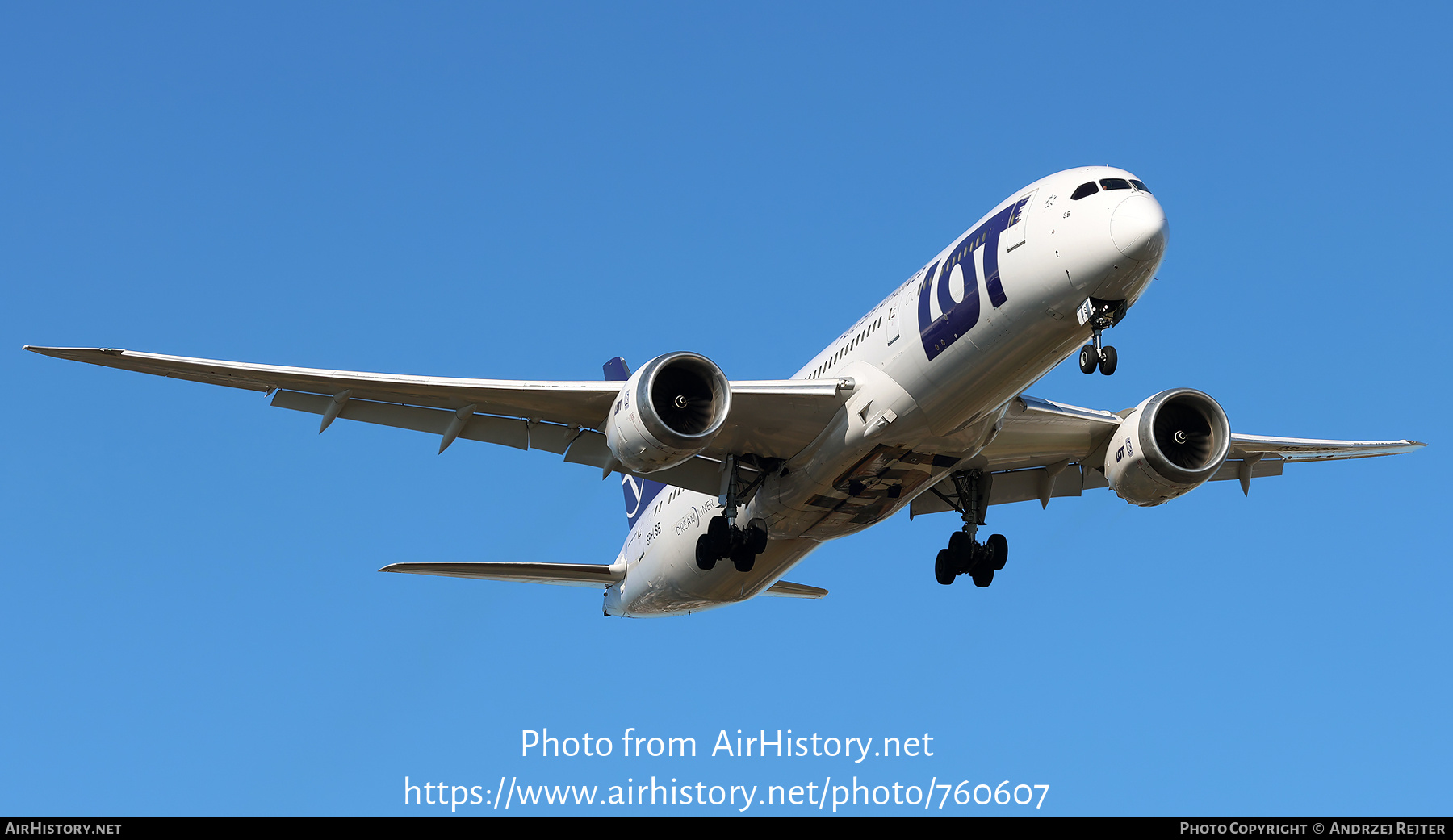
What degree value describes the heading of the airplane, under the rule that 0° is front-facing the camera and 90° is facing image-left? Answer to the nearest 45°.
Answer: approximately 315°
